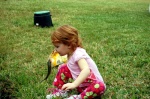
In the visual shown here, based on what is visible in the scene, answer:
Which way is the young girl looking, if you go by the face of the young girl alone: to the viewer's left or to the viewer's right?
to the viewer's left

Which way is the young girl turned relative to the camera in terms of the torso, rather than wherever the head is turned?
to the viewer's left
